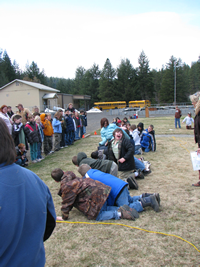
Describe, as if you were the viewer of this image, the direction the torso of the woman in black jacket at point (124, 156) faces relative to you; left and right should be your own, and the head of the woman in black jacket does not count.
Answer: facing the viewer and to the left of the viewer

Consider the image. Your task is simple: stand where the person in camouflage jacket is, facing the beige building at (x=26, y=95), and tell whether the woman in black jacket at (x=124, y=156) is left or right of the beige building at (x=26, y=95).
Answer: right

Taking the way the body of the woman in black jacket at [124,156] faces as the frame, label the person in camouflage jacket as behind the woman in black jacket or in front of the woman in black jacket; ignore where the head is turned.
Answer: in front

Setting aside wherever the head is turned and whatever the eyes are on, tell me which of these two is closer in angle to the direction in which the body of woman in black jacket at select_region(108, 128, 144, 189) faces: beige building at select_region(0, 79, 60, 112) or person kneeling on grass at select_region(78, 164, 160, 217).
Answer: the person kneeling on grass

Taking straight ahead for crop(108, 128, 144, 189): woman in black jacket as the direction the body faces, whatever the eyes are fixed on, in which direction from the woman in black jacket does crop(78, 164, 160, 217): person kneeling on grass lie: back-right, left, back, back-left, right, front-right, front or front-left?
front-left

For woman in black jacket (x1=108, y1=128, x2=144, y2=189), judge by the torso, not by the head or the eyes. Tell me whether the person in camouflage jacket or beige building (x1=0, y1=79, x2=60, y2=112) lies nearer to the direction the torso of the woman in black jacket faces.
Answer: the person in camouflage jacket

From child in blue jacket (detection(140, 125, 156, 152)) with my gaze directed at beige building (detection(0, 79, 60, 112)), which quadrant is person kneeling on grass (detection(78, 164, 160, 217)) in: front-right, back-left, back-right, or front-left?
back-left
